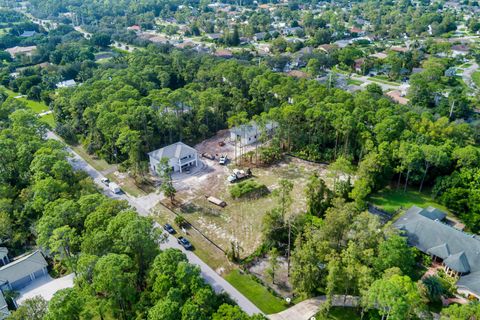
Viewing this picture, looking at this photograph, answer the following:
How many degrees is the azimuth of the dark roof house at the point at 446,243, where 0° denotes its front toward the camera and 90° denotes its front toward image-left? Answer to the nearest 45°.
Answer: approximately 45°

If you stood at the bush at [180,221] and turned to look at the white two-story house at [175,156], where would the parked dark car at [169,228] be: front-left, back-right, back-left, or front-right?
back-left
